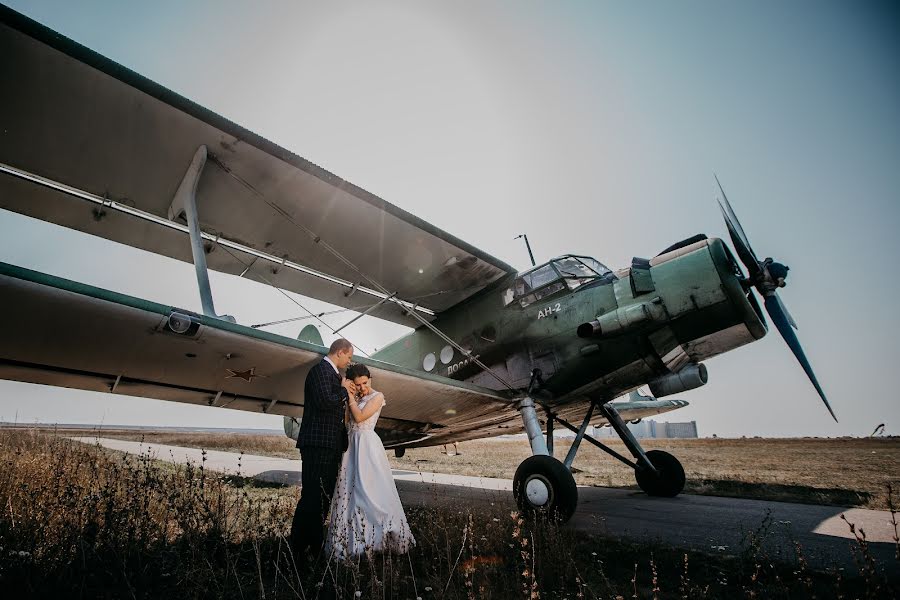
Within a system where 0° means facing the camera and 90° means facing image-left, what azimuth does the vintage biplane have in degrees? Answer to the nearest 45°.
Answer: approximately 315°

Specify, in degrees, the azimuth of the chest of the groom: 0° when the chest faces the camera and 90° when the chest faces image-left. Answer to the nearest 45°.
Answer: approximately 270°

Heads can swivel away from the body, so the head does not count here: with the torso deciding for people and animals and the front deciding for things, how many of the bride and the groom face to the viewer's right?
1
